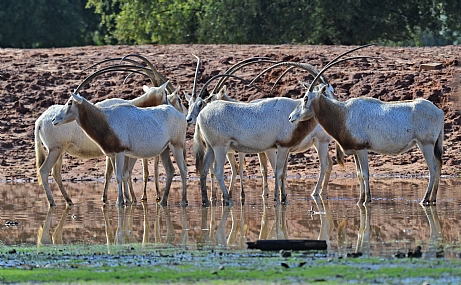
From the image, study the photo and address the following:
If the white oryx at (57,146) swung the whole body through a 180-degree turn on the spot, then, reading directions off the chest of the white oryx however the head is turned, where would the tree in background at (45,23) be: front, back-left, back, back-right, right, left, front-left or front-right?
right

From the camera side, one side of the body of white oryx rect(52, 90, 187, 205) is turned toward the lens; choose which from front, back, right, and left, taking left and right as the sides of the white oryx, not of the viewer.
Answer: left

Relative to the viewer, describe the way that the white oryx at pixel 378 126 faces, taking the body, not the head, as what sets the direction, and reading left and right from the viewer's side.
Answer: facing to the left of the viewer

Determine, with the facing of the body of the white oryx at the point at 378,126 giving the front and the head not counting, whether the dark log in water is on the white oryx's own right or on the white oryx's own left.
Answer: on the white oryx's own left

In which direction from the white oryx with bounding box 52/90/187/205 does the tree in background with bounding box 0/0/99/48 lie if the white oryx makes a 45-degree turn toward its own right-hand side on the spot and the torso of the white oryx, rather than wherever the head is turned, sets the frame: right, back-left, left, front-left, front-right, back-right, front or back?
front-right

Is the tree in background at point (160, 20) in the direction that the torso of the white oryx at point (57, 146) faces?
no

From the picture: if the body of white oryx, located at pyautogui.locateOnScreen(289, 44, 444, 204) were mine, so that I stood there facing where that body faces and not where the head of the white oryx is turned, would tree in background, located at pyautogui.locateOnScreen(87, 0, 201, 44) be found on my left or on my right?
on my right

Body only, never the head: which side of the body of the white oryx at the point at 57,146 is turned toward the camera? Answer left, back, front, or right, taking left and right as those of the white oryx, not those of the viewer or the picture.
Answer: right
